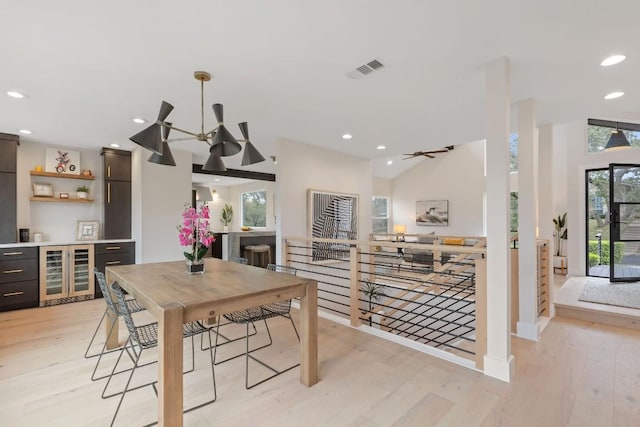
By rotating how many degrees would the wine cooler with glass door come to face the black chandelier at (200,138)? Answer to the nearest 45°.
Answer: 0° — it already faces it

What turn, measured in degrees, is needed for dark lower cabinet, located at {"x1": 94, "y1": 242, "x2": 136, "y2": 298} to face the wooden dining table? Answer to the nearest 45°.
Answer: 0° — it already faces it

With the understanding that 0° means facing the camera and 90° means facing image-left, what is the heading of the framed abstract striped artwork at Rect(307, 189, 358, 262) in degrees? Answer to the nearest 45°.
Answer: approximately 315°

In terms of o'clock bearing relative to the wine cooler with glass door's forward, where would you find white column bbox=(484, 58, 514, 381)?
The white column is roughly at 11 o'clock from the wine cooler with glass door.

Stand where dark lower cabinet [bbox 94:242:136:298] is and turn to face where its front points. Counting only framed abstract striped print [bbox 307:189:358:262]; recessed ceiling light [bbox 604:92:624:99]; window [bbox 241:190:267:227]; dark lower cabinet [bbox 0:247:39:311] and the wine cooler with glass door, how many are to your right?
2

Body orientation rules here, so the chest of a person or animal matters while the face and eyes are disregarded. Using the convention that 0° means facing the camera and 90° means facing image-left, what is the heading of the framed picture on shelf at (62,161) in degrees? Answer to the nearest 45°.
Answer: approximately 0°
